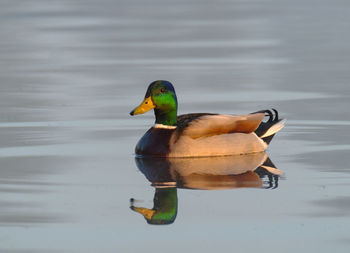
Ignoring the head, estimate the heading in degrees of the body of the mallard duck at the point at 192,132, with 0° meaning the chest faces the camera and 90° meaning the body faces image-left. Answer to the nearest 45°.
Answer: approximately 90°
